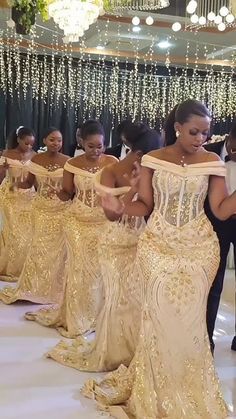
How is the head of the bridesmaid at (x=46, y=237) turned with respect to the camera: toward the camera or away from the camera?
toward the camera

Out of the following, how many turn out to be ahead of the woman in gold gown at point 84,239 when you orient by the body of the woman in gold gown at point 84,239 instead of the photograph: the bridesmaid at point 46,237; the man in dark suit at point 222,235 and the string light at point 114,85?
1

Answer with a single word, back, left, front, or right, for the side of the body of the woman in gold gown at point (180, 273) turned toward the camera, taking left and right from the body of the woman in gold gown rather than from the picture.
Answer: front

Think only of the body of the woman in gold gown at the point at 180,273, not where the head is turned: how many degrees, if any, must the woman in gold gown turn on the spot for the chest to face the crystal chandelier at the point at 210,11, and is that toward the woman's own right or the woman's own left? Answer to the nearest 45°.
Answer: approximately 180°

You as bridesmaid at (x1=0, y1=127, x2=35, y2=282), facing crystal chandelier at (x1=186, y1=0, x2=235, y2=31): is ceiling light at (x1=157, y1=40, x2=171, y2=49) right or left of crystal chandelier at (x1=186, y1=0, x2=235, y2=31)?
left

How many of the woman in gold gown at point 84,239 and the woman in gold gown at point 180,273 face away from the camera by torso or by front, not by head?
0
